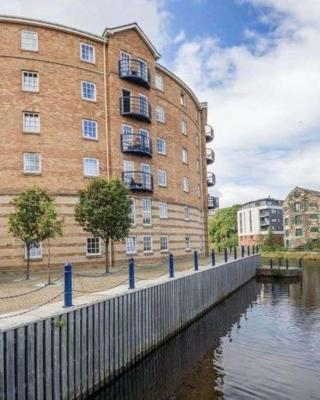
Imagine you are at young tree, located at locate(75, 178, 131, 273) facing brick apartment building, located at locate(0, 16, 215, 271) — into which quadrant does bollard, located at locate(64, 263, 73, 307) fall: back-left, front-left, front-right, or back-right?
back-left

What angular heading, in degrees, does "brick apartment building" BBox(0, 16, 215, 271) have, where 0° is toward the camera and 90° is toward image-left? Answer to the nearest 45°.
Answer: approximately 315°

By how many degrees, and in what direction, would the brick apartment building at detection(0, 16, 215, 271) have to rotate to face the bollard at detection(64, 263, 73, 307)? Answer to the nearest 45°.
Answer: approximately 45° to its right
